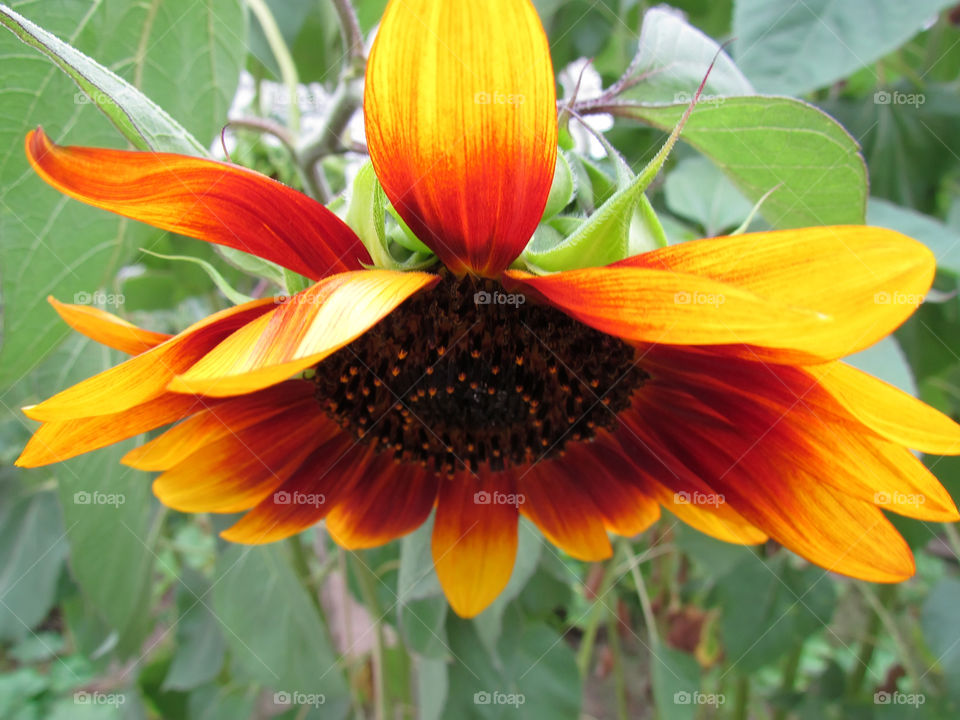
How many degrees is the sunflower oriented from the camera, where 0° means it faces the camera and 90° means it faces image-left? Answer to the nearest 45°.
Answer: approximately 0°
